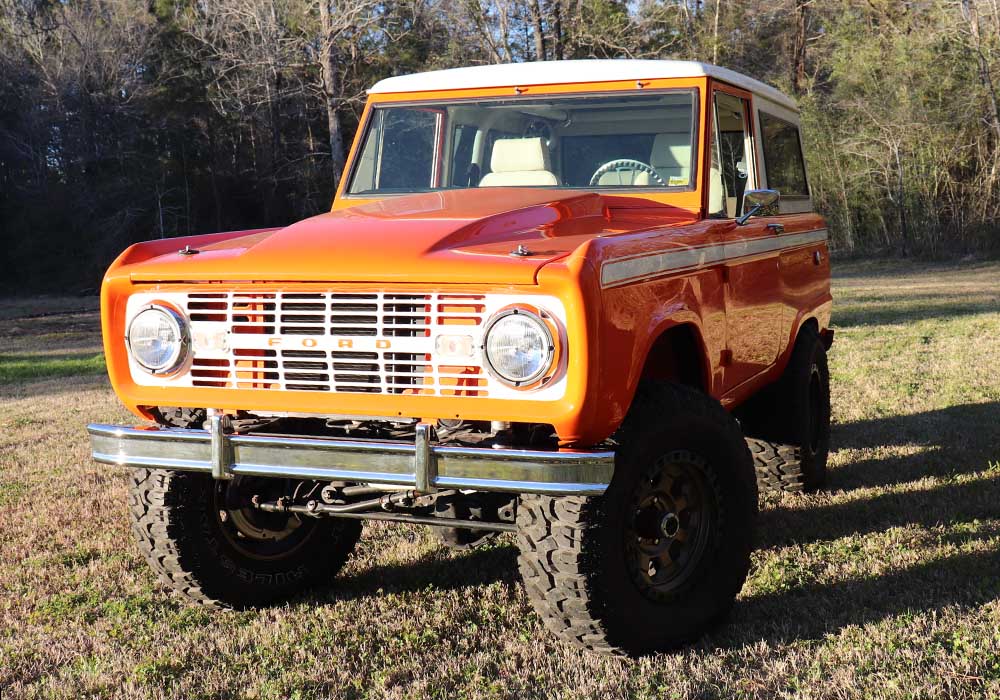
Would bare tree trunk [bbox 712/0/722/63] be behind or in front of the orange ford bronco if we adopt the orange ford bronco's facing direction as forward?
behind

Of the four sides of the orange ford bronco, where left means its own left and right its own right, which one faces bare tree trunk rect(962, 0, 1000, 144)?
back

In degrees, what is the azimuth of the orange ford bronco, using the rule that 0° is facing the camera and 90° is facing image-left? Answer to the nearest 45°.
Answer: approximately 45°

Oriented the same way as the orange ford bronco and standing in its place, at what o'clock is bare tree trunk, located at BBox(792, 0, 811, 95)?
The bare tree trunk is roughly at 5 o'clock from the orange ford bronco.

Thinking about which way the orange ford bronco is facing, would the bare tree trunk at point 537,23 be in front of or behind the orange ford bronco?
behind

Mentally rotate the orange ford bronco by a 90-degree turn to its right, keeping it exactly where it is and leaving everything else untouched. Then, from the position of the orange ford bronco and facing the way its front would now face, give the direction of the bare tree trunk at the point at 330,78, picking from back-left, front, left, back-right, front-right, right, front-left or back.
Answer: front-right

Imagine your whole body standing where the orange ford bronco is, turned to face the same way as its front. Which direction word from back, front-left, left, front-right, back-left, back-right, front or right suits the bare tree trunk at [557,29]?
back-right
